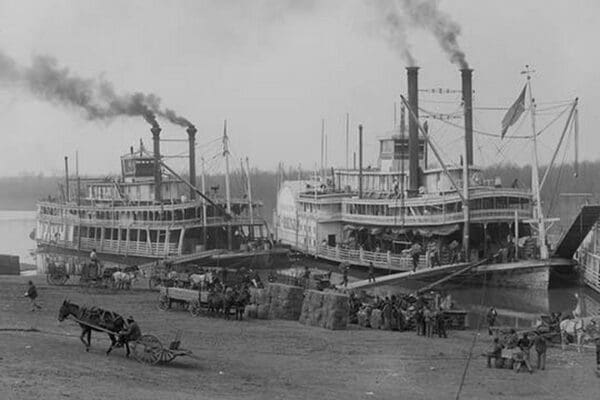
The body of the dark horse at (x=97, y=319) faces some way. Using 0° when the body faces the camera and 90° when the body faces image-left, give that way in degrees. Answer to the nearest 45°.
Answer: approximately 90°

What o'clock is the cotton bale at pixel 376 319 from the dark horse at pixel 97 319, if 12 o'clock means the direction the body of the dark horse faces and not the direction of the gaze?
The cotton bale is roughly at 5 o'clock from the dark horse.

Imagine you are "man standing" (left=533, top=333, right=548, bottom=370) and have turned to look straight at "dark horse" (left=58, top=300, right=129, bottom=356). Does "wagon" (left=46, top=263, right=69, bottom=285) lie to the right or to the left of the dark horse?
right

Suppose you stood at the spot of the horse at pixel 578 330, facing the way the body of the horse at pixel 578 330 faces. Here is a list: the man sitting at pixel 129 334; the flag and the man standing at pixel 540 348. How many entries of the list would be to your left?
1

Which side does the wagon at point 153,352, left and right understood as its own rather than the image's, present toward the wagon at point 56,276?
right

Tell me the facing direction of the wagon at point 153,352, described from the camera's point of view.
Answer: facing to the left of the viewer
